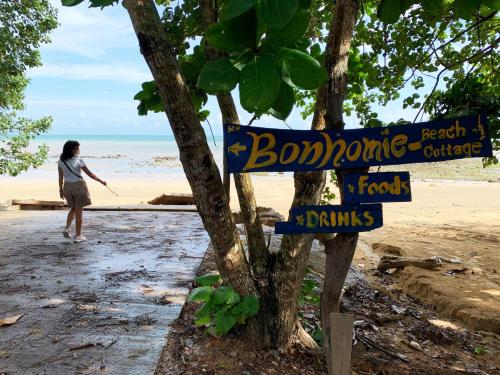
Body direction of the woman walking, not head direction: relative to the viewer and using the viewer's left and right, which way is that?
facing away from the viewer and to the right of the viewer

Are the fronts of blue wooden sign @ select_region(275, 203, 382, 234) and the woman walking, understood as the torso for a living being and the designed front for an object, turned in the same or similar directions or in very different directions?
very different directions

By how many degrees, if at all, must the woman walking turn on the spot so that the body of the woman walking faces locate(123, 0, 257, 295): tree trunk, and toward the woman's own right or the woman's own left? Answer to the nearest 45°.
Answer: approximately 135° to the woman's own right

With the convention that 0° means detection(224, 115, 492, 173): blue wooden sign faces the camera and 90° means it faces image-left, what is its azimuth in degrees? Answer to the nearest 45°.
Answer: approximately 0°
